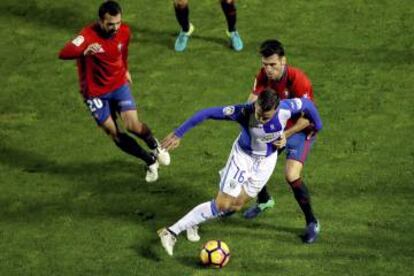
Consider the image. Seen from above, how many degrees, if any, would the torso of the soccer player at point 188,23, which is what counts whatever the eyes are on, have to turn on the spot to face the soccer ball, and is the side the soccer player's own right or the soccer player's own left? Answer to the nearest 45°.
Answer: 0° — they already face it

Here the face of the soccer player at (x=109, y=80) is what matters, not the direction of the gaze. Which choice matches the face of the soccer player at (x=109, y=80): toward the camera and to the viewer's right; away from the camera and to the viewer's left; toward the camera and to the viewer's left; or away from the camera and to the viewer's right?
toward the camera and to the viewer's right

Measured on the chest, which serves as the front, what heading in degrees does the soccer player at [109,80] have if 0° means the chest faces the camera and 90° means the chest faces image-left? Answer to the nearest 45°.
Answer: approximately 315°

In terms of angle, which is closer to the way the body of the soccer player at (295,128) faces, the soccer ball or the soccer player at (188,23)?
the soccer ball

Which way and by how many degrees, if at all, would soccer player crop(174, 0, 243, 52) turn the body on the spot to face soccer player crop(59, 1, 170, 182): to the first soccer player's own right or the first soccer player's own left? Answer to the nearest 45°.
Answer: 0° — they already face them

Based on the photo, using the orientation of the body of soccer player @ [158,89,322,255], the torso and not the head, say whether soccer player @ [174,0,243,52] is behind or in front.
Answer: behind

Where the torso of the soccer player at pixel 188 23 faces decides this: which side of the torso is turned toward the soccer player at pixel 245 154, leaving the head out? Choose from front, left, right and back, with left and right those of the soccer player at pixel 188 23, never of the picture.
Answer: front

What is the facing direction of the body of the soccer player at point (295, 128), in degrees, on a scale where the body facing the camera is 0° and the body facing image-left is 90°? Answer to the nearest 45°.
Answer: approximately 45°

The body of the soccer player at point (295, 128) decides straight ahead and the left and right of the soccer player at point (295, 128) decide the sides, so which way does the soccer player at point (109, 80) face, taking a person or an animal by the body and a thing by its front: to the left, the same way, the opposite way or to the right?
to the left

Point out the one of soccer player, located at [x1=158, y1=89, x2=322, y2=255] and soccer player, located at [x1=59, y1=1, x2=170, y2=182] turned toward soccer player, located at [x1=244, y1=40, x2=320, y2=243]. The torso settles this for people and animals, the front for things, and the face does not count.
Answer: soccer player, located at [x1=59, y1=1, x2=170, y2=182]
